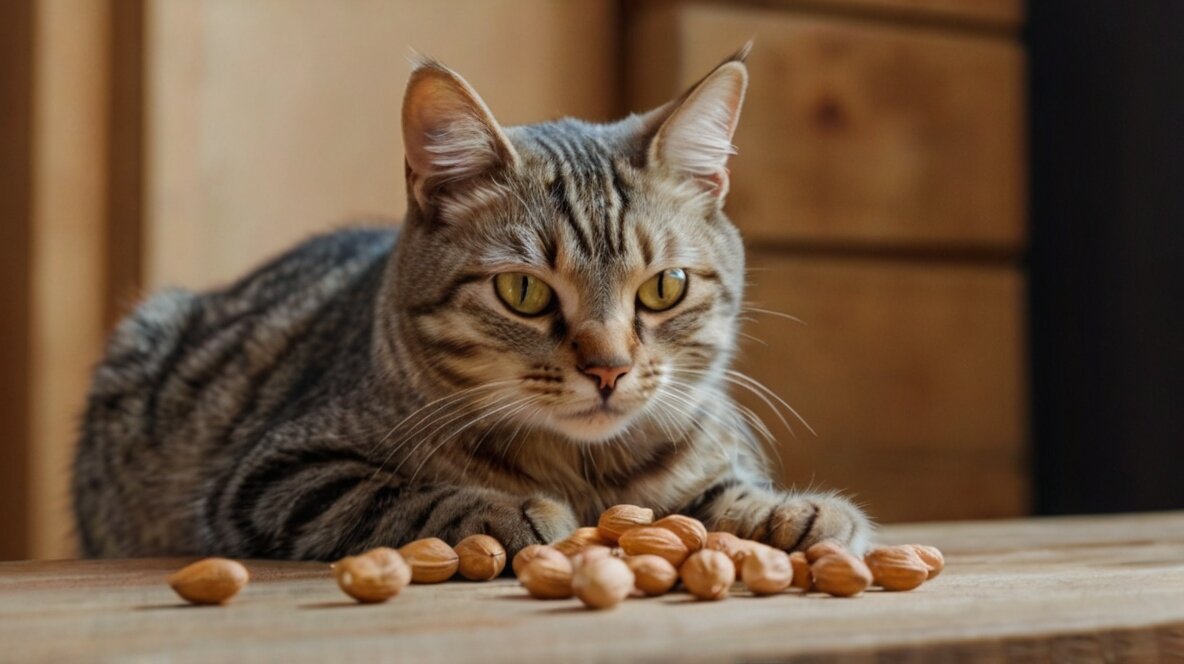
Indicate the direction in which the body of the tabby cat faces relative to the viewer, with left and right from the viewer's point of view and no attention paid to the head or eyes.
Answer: facing the viewer and to the right of the viewer

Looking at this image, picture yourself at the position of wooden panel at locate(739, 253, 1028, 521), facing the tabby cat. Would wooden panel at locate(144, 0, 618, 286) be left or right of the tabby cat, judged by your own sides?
right

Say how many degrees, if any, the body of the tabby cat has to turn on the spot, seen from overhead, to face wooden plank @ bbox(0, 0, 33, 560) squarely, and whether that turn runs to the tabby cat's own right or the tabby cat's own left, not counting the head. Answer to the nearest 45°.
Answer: approximately 180°

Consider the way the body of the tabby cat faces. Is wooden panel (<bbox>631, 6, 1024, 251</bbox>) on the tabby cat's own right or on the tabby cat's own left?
on the tabby cat's own left

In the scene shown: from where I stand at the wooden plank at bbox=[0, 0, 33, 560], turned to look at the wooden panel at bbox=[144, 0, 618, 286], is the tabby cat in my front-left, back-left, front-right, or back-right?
front-right

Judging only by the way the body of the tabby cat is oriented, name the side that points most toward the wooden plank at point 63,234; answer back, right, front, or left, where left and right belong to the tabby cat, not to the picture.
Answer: back

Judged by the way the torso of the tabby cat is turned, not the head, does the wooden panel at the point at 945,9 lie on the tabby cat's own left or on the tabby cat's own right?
on the tabby cat's own left

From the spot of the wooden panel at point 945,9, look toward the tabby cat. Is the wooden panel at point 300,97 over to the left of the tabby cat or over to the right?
right

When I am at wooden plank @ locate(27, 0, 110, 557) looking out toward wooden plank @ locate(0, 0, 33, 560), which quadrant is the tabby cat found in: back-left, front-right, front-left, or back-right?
back-left

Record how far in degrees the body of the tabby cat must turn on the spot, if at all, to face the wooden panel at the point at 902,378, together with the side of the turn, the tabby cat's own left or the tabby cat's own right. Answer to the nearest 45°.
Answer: approximately 90° to the tabby cat's own left

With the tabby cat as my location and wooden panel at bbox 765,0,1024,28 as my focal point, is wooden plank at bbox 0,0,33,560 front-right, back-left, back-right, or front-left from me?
front-left

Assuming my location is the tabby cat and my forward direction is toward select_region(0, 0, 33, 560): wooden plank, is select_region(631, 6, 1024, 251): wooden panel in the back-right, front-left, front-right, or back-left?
front-right

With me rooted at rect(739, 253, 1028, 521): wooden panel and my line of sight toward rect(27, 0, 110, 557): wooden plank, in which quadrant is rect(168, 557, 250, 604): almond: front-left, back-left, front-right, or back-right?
front-left
